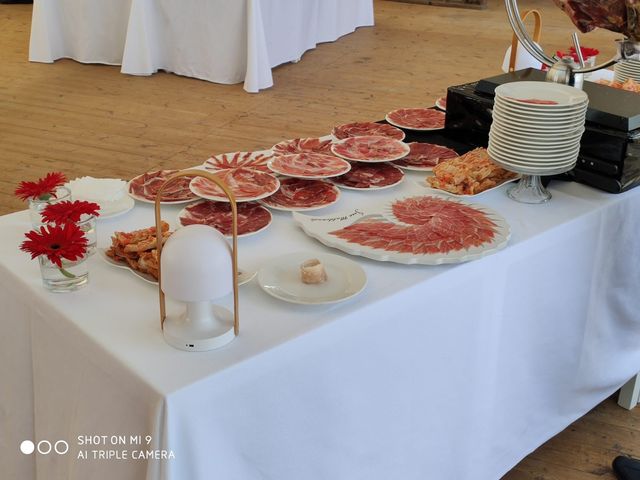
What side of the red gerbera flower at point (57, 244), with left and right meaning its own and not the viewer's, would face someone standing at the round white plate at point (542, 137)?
left

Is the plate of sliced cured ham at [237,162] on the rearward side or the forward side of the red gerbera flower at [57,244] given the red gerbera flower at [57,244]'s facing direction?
on the rearward side

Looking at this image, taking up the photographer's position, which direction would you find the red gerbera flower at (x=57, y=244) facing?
facing the viewer

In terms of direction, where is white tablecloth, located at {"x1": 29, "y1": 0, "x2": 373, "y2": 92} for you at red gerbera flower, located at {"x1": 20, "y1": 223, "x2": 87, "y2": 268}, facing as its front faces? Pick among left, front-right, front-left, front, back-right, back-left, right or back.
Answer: back
